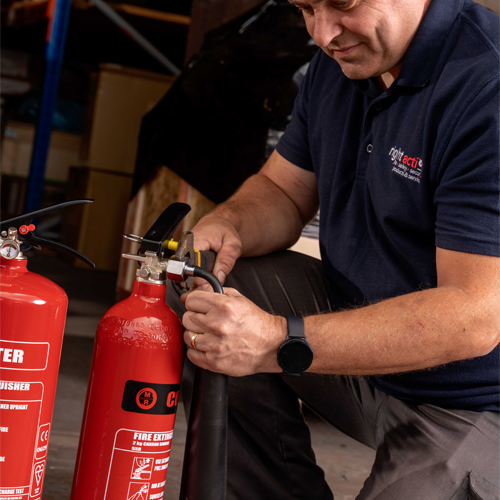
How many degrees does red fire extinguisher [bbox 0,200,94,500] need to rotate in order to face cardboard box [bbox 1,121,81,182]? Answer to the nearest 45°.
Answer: approximately 180°

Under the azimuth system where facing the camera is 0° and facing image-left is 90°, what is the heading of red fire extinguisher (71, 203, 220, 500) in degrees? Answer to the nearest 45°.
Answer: approximately 315°

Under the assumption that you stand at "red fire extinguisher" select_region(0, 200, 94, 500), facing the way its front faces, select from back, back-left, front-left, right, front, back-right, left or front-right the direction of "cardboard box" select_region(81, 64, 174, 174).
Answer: back

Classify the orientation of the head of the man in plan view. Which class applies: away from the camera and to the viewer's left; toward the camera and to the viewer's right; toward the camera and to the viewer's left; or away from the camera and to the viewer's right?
toward the camera and to the viewer's left

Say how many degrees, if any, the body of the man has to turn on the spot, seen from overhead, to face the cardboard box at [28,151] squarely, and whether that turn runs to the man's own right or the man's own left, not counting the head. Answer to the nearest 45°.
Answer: approximately 90° to the man's own right

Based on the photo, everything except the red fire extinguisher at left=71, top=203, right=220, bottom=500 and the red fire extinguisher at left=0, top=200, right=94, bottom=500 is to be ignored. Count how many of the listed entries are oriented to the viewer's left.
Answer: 0

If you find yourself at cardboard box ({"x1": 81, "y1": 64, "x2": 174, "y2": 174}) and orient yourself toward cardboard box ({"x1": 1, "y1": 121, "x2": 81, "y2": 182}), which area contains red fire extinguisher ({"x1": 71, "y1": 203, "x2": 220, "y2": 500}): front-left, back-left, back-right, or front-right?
back-left

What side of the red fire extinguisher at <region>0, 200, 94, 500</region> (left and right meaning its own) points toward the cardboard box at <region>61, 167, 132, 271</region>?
back

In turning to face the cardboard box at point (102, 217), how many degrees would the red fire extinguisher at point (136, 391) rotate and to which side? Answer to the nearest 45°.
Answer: approximately 135° to its left
